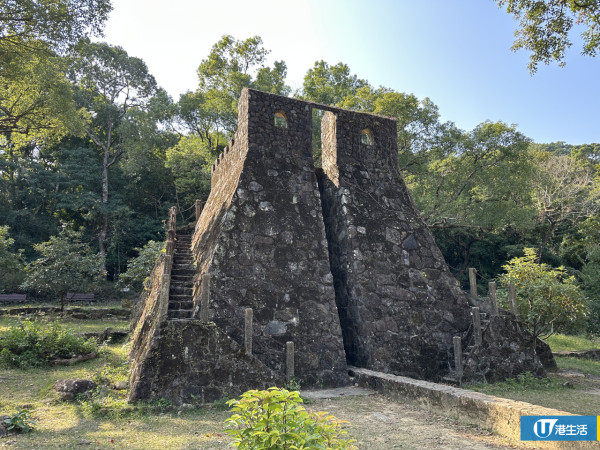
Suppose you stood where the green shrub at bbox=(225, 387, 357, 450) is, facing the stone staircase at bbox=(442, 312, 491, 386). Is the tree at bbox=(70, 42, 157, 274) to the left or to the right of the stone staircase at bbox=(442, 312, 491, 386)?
left

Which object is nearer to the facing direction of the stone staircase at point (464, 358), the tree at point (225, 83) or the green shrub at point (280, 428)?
the green shrub

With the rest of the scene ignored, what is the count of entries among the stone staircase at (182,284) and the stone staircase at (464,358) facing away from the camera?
0

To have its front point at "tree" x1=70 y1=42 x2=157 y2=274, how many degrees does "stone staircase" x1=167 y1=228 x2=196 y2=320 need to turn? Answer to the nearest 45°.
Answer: approximately 180°

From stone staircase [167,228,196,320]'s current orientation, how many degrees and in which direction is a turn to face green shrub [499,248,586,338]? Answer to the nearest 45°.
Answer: approximately 90° to its left

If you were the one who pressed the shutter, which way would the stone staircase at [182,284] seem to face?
facing the viewer

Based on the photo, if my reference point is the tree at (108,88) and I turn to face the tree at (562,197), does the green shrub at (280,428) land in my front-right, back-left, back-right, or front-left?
front-right

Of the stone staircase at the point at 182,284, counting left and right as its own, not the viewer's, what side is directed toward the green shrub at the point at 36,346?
right

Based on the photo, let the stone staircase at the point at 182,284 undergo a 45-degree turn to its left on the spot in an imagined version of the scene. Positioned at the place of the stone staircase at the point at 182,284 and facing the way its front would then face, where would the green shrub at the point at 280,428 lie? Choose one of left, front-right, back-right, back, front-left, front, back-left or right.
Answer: front-right
